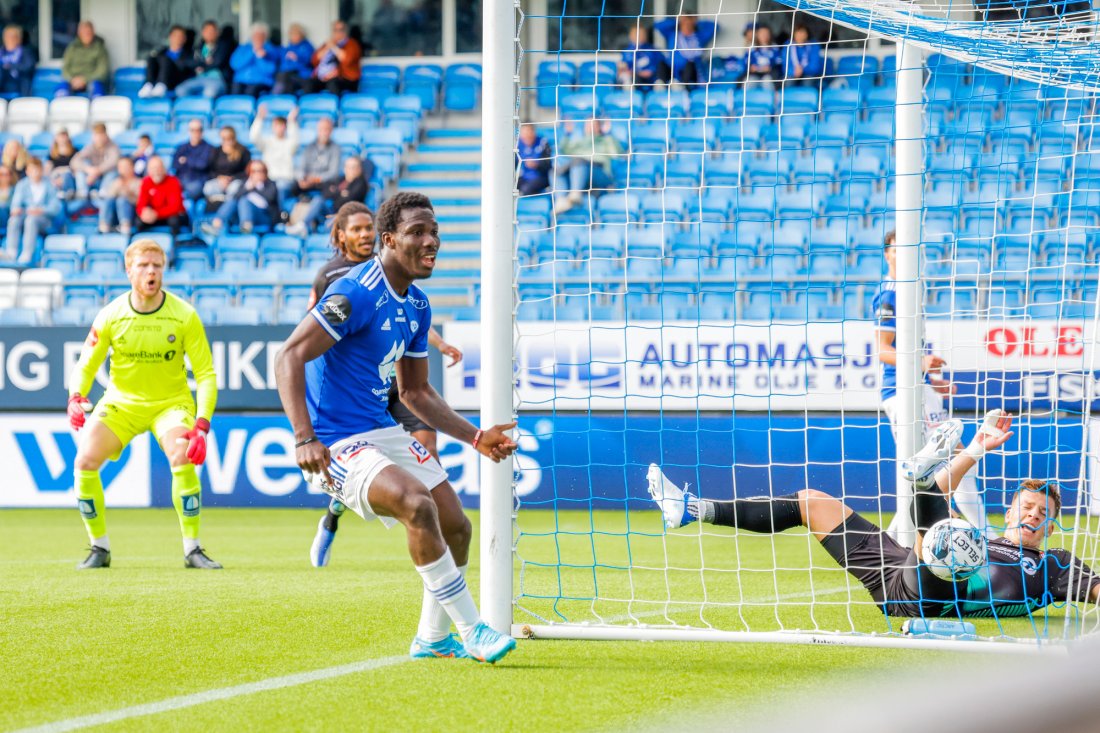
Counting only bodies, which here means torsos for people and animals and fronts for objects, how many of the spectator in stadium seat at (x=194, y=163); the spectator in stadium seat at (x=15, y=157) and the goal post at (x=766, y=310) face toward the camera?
2

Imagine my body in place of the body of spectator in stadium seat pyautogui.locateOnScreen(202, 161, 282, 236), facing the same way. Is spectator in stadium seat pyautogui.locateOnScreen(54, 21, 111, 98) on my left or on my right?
on my right

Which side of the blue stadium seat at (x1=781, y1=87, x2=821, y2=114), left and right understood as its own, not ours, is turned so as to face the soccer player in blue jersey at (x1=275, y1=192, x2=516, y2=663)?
front

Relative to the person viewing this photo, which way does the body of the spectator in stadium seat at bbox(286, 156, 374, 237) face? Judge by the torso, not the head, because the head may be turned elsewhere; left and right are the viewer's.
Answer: facing the viewer and to the left of the viewer

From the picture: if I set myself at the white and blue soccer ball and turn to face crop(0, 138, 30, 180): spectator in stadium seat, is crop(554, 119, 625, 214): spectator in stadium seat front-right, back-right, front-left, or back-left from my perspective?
front-right

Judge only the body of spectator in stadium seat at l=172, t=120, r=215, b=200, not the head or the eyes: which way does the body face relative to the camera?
toward the camera

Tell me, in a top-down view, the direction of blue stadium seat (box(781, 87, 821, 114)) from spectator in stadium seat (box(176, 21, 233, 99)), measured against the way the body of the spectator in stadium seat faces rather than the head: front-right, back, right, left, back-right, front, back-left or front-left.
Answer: left

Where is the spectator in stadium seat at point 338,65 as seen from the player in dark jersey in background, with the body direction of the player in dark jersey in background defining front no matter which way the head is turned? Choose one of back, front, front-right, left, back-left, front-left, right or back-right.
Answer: back-left

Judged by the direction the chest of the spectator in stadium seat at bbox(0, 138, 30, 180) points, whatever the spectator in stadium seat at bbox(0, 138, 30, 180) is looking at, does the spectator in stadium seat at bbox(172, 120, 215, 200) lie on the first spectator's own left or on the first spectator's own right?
on the first spectator's own left

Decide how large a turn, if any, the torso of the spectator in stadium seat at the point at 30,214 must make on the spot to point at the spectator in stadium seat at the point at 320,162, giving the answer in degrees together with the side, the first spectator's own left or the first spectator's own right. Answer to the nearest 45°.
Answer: approximately 135° to the first spectator's own left

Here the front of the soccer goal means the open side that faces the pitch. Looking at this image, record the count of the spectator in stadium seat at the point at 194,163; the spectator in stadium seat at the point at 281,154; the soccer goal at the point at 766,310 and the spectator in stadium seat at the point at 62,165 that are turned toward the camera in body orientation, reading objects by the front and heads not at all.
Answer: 3

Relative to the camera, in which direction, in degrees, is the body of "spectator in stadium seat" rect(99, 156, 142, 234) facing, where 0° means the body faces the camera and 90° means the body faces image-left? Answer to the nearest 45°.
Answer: approximately 45°

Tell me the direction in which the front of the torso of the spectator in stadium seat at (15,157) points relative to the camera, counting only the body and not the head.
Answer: toward the camera

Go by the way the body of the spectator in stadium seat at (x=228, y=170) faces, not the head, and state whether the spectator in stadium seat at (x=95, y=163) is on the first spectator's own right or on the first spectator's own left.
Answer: on the first spectator's own right

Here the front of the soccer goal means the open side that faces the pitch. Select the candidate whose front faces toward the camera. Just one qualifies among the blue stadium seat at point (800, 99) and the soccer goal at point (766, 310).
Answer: the blue stadium seat

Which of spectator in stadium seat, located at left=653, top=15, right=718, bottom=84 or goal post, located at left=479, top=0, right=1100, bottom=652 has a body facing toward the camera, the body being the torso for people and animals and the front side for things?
the spectator in stadium seat

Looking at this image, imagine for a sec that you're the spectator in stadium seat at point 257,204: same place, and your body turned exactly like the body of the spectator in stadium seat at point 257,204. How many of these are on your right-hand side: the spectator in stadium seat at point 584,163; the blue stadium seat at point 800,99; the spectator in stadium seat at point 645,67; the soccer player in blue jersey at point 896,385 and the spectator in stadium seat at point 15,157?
1

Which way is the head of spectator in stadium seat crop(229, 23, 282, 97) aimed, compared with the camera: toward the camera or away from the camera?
toward the camera
